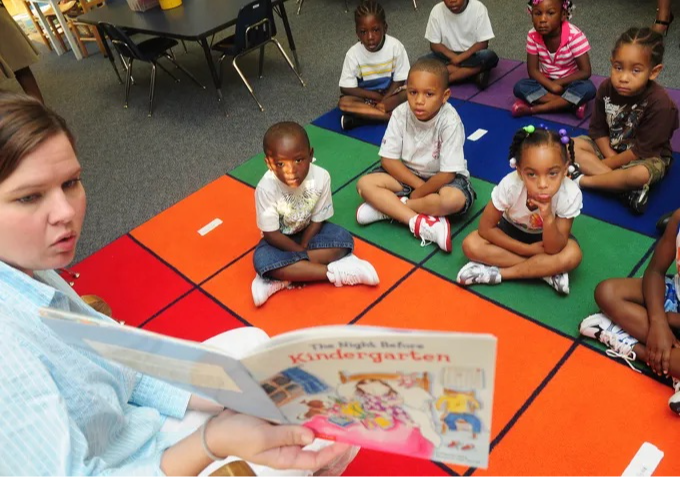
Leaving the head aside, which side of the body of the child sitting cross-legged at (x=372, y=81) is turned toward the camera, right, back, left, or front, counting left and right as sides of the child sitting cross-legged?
front

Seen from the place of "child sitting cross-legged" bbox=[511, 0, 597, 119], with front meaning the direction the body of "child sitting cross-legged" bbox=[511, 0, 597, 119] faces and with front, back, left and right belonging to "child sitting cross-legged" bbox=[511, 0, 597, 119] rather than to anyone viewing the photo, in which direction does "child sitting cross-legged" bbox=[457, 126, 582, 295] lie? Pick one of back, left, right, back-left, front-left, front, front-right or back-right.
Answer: front

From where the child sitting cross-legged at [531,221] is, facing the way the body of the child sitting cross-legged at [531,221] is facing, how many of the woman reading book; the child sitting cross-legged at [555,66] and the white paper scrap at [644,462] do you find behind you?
1

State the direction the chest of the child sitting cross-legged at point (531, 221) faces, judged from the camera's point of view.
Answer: toward the camera

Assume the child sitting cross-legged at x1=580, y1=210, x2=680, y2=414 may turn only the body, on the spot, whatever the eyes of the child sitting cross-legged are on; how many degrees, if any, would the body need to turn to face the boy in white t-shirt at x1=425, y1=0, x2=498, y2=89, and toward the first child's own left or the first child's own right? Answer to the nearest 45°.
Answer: approximately 90° to the first child's own right

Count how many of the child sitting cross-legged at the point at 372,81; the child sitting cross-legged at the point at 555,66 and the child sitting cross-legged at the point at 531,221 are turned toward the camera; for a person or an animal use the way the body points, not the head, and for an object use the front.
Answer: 3

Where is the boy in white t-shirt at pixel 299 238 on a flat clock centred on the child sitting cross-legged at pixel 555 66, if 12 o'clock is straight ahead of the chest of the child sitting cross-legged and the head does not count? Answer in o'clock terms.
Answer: The boy in white t-shirt is roughly at 1 o'clock from the child sitting cross-legged.

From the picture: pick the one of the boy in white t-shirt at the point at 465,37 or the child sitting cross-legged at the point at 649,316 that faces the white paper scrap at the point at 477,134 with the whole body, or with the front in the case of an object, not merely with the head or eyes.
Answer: the boy in white t-shirt

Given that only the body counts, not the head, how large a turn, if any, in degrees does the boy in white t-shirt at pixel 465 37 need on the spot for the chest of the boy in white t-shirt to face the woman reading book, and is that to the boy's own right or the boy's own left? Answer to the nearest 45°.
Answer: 0° — they already face them

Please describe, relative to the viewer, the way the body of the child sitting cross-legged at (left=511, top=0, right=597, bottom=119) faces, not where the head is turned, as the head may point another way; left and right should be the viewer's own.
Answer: facing the viewer

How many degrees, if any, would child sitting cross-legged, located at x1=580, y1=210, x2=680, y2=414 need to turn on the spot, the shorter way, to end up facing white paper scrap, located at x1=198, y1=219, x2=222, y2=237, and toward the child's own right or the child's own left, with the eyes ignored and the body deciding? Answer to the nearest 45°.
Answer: approximately 45° to the child's own right

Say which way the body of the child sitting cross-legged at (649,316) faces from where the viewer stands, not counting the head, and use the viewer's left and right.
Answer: facing the viewer and to the left of the viewer

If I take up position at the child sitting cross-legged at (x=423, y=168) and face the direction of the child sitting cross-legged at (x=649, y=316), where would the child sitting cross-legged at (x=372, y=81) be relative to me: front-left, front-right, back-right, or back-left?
back-left

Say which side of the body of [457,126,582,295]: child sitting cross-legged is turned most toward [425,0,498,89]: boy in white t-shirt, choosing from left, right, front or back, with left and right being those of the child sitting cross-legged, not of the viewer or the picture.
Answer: back
